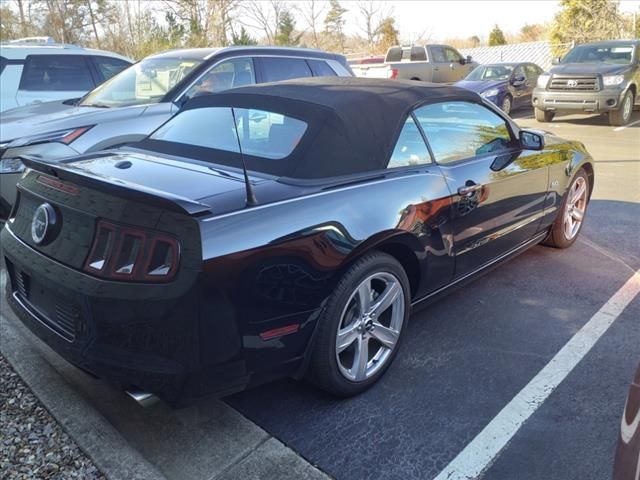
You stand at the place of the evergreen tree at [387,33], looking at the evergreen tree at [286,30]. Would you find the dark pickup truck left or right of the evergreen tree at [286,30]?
left

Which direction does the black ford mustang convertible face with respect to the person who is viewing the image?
facing away from the viewer and to the right of the viewer

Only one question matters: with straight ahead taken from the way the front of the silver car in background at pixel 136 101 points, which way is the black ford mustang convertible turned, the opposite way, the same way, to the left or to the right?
the opposite way

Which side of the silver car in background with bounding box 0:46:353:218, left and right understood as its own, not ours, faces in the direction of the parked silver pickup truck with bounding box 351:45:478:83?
back

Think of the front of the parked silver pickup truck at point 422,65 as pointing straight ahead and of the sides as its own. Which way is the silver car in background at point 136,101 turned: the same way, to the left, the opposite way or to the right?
the opposite way

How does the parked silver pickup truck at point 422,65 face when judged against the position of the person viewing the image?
facing away from the viewer and to the right of the viewer

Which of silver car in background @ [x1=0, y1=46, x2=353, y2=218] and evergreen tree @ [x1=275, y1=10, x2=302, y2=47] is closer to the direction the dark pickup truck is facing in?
the silver car in background

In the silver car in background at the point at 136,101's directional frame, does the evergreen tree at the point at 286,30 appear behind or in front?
behind

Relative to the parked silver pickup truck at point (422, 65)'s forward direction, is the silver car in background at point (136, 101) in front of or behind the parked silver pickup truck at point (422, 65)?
behind

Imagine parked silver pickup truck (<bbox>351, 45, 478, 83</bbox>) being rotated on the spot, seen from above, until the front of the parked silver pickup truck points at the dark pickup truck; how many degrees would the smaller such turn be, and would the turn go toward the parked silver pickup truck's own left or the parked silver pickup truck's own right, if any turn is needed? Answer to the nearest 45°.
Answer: approximately 90° to the parked silver pickup truck's own right

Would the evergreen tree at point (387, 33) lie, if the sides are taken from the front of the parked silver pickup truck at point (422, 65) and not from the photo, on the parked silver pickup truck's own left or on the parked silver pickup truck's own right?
on the parked silver pickup truck's own left

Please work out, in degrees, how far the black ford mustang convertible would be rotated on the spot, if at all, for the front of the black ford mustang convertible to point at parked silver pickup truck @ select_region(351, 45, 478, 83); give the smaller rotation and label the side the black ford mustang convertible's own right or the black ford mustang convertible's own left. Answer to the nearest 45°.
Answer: approximately 45° to the black ford mustang convertible's own left
